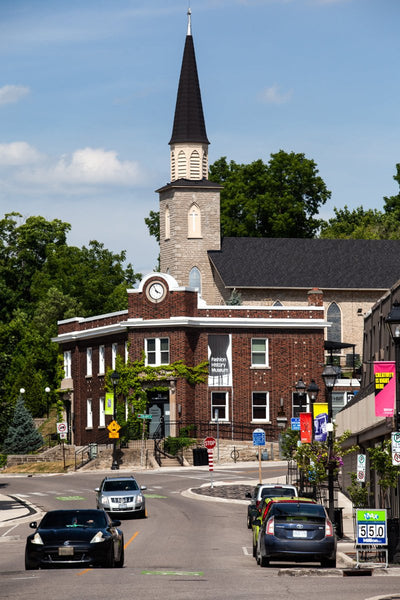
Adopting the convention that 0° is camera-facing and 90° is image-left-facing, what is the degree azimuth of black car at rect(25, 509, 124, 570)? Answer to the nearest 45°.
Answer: approximately 0°

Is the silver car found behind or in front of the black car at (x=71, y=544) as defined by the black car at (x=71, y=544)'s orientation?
behind

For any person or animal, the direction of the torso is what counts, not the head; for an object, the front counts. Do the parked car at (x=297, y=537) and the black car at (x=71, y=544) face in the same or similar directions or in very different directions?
very different directions

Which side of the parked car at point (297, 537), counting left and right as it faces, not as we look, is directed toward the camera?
back

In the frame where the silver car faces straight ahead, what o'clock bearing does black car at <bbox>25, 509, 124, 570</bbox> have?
The black car is roughly at 12 o'clock from the silver car.

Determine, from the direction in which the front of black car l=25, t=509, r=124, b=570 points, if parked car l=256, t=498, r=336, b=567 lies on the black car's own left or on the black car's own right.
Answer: on the black car's own left

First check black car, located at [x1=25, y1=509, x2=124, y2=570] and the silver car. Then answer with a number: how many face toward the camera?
2

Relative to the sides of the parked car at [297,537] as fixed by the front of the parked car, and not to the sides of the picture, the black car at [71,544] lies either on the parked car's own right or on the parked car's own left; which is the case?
on the parked car's own left
